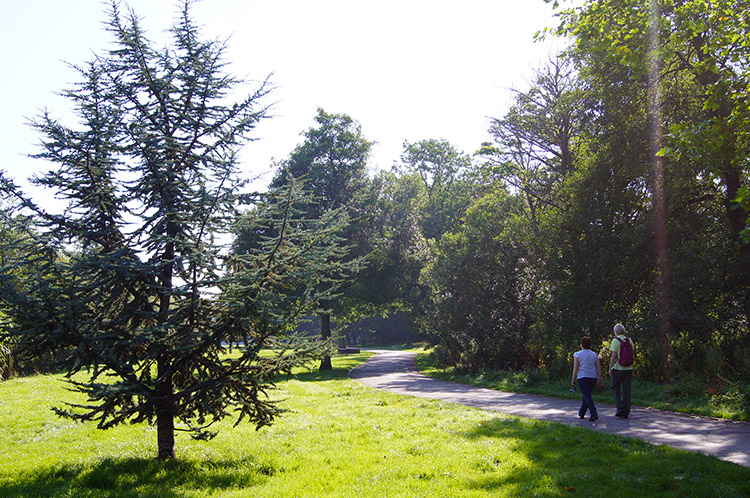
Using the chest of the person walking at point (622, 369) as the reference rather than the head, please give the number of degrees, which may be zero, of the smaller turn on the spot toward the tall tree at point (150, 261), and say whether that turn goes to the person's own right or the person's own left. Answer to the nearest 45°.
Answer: approximately 90° to the person's own left

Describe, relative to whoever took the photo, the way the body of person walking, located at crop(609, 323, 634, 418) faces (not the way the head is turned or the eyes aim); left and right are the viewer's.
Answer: facing away from the viewer and to the left of the viewer

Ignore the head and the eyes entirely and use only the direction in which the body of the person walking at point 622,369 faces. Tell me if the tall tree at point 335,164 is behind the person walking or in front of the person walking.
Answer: in front
